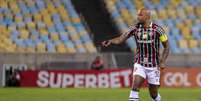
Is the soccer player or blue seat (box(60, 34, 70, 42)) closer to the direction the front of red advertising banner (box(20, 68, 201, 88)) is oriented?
the soccer player

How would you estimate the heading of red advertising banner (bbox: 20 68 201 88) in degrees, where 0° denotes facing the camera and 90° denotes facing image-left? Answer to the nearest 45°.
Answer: approximately 0°

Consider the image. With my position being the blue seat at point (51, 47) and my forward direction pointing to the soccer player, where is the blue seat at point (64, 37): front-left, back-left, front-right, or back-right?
back-left

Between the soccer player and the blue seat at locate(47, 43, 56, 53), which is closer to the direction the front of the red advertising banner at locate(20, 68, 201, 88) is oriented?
the soccer player

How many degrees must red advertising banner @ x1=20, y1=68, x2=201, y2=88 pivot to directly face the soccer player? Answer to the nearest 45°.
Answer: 0° — it already faces them

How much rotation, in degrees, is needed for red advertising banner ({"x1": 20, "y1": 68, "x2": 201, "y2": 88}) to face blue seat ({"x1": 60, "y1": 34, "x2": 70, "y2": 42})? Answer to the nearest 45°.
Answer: approximately 135° to its right
